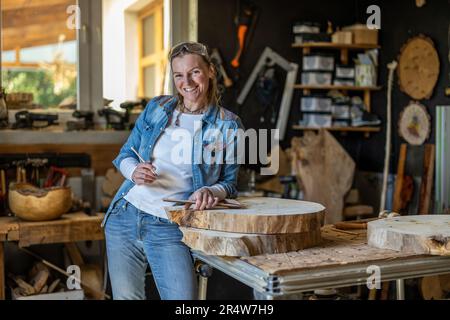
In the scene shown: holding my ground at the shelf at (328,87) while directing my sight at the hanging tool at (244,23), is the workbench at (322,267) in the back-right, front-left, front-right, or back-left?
front-left

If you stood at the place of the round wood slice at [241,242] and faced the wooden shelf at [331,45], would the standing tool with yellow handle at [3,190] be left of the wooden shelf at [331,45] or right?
left

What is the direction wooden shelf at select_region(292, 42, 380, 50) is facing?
toward the camera

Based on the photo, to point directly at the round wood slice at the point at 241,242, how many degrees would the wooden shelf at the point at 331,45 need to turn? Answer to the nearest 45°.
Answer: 0° — it already faces it

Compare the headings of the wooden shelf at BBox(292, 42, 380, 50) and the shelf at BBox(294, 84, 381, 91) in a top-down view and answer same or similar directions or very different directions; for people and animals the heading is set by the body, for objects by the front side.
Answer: same or similar directions

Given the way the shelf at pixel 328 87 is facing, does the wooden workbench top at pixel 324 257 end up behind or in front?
in front

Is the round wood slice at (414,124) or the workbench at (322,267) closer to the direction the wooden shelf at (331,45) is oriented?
the workbench

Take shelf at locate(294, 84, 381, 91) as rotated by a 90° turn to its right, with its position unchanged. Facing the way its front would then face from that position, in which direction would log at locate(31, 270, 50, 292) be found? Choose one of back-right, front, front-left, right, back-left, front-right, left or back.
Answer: front-left

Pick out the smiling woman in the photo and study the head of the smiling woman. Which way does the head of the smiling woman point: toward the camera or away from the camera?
toward the camera

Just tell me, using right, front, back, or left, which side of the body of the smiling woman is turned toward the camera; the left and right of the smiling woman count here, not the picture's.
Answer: front

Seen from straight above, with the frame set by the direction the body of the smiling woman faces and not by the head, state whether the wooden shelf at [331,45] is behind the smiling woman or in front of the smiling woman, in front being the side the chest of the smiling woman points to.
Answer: behind

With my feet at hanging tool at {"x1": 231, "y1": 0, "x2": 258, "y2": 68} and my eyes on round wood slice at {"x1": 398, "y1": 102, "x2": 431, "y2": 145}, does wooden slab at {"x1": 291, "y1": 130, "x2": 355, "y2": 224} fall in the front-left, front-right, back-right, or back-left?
front-right

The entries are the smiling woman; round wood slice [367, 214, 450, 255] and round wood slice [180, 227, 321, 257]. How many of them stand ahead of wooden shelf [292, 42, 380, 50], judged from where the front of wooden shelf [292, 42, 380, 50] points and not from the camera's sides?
3
